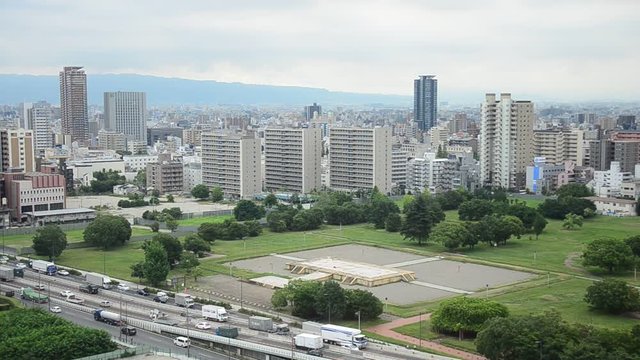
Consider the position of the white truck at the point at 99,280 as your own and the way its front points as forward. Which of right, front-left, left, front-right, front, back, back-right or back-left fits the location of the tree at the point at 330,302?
front

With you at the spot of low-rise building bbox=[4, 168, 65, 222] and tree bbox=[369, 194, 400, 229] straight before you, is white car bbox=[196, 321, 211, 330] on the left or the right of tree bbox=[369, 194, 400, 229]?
right

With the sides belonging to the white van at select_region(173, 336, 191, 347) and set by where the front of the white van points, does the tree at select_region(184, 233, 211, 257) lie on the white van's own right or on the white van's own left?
on the white van's own right

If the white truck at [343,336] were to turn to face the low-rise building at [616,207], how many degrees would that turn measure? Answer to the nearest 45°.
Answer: approximately 90° to its left

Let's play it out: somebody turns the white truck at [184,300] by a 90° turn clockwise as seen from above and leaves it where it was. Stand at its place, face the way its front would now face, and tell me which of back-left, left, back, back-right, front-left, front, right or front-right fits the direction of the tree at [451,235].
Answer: back

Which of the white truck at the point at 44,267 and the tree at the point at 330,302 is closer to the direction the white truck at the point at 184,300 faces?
the tree

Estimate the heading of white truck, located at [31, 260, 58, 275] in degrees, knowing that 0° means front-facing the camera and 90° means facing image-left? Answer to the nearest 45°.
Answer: approximately 315°

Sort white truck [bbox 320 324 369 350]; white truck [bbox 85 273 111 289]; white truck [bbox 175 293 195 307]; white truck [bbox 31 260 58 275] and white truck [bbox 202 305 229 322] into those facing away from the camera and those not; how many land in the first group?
0

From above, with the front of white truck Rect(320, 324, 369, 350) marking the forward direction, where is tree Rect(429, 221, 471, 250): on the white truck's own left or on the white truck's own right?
on the white truck's own left

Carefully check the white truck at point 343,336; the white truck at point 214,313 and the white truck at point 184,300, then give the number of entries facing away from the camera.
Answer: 0

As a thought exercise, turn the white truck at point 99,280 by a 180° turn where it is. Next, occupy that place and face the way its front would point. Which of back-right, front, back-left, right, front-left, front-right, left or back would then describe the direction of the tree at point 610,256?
back-right

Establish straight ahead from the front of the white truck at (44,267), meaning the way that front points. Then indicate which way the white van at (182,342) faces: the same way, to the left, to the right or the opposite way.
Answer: the opposite way

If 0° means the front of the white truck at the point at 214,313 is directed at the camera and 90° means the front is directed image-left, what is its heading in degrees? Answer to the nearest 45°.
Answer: approximately 315°

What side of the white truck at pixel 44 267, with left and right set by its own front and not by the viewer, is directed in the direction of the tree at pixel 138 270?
front

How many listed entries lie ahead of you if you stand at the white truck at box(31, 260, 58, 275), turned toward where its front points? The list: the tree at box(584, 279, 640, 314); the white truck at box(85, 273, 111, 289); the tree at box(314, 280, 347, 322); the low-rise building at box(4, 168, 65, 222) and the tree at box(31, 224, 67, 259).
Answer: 3

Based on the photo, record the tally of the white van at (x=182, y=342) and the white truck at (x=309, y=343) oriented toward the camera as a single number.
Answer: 0

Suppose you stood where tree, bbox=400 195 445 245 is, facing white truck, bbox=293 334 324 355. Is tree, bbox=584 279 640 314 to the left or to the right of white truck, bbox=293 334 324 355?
left

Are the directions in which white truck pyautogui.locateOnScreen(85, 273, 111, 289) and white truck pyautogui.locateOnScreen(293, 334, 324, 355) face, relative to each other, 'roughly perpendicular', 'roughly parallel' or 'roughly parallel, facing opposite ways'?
roughly parallel, facing opposite ways
